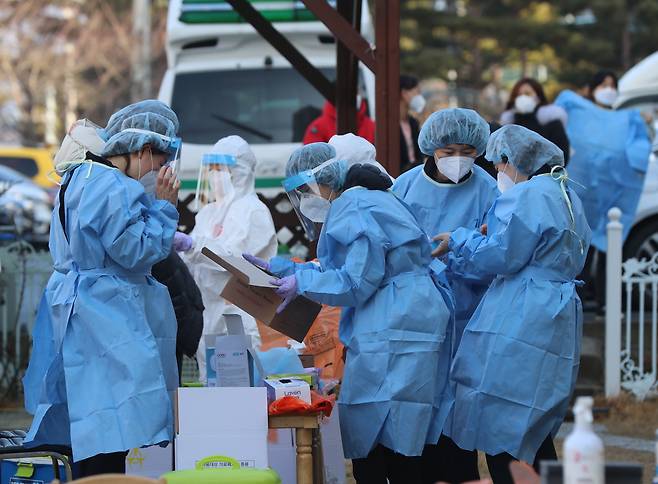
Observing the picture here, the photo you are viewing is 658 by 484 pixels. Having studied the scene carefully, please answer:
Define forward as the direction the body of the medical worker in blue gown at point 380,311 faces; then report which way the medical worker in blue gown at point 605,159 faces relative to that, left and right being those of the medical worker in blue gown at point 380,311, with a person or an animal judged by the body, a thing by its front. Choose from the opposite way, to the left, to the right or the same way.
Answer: to the left

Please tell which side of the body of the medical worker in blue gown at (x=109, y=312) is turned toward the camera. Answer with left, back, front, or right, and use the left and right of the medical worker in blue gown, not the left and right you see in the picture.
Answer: right

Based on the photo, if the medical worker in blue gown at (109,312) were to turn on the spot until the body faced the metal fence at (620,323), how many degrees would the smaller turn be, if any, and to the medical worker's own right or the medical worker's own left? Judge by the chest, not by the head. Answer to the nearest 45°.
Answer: approximately 45° to the medical worker's own left

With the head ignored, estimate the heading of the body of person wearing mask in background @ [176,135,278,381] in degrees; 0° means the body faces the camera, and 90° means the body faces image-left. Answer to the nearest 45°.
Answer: approximately 45°

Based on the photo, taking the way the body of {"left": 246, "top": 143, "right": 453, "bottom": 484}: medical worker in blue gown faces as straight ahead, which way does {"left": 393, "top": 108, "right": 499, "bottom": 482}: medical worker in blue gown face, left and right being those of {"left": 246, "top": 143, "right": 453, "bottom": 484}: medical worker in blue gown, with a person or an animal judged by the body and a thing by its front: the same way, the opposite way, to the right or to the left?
to the left

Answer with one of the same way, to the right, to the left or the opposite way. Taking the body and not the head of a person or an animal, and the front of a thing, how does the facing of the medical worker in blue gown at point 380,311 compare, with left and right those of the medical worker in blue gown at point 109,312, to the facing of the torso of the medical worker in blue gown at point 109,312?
the opposite way

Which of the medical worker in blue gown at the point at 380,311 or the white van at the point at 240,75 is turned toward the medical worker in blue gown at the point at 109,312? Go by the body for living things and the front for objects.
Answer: the medical worker in blue gown at the point at 380,311

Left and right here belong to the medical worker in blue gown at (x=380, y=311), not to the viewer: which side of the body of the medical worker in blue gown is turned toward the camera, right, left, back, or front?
left
